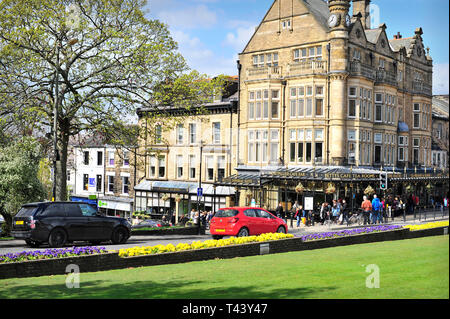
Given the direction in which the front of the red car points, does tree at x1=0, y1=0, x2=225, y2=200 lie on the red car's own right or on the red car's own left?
on the red car's own left

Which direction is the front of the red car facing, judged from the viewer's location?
facing away from the viewer and to the right of the viewer

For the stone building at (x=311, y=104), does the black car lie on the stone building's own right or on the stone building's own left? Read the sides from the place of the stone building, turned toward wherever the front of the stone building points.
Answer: on the stone building's own right

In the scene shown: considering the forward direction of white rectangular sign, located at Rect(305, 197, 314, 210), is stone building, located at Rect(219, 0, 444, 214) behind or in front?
behind

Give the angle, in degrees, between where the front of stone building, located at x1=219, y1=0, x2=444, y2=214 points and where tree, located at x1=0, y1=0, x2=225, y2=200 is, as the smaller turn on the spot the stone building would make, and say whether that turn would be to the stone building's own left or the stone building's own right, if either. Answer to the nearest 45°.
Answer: approximately 90° to the stone building's own right
